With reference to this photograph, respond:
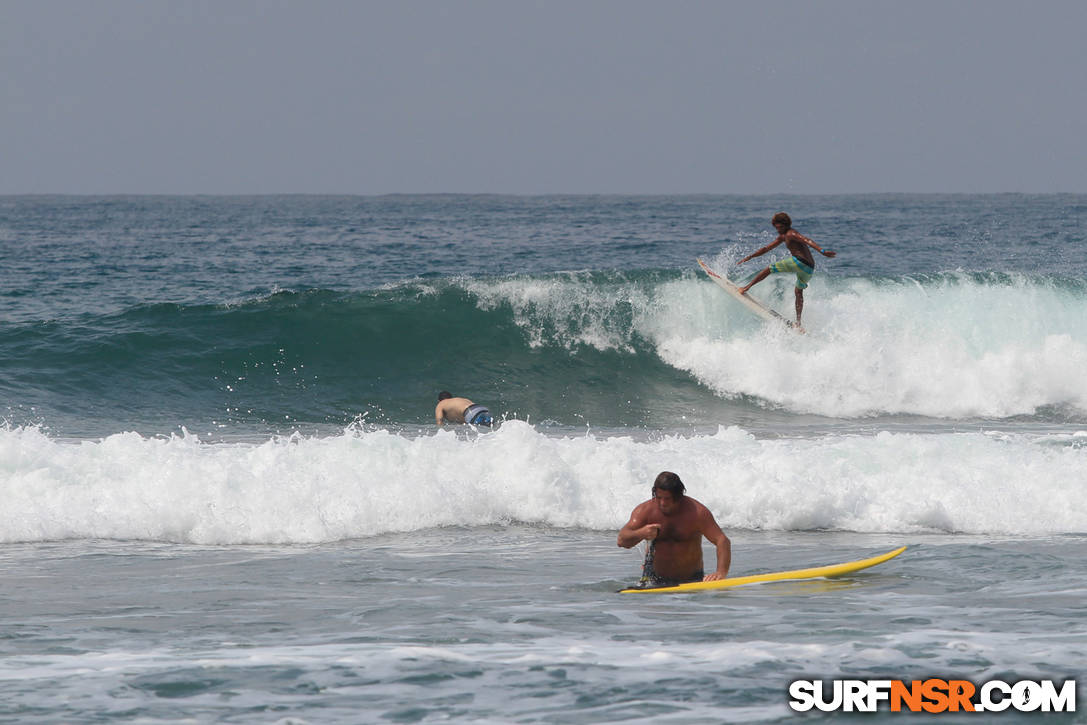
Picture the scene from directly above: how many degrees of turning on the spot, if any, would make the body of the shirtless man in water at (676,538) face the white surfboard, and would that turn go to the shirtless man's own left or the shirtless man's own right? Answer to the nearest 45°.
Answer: approximately 180°

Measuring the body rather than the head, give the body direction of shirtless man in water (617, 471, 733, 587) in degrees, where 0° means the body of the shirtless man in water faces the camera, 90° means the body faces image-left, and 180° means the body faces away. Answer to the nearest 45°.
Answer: approximately 0°

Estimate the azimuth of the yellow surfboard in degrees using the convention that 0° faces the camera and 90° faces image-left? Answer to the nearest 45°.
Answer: approximately 270°

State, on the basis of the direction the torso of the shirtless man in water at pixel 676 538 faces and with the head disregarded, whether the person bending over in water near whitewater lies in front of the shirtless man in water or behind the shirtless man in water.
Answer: behind

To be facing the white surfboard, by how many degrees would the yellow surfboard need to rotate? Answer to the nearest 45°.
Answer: approximately 90° to its left

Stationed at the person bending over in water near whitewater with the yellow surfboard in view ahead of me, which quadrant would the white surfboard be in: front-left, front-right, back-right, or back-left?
back-left
